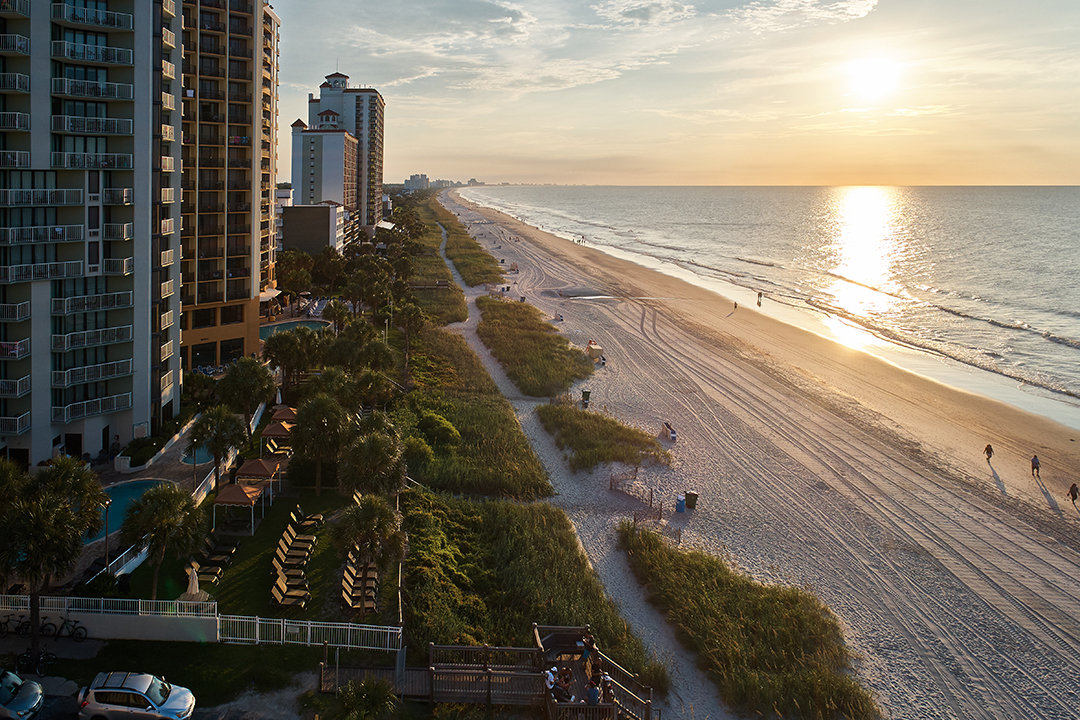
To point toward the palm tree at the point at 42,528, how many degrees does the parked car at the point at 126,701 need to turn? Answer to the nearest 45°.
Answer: approximately 135° to its left

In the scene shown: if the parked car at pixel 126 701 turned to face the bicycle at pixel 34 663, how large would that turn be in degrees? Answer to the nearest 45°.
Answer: approximately 135° to its left

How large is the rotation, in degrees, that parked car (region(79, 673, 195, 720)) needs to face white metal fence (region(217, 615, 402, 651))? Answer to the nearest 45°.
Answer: approximately 45° to its left

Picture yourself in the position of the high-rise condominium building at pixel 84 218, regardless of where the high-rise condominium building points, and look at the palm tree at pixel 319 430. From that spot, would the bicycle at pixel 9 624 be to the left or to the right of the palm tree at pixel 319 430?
right

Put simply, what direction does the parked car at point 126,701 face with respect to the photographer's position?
facing to the right of the viewer

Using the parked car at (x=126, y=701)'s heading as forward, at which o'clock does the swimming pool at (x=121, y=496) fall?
The swimming pool is roughly at 9 o'clock from the parked car.

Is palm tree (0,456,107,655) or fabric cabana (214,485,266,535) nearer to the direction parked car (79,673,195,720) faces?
the fabric cabana

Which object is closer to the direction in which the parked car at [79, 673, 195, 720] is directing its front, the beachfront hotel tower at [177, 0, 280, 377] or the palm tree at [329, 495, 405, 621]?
the palm tree

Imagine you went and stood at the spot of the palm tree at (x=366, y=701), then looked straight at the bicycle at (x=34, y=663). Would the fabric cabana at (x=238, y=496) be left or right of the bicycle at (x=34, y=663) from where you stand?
right

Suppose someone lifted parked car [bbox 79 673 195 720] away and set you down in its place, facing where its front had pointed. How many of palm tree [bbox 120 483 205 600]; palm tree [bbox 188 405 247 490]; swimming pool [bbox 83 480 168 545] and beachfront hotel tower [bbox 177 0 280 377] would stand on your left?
4

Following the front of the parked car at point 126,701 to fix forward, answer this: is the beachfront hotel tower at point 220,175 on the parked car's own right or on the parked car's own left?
on the parked car's own left

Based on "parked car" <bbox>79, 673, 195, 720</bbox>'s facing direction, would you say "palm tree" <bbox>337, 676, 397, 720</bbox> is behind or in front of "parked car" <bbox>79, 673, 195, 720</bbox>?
in front

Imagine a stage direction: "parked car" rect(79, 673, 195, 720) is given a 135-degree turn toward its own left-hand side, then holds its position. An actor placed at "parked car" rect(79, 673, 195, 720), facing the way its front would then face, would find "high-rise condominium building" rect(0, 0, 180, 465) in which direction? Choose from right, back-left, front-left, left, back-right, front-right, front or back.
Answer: front-right

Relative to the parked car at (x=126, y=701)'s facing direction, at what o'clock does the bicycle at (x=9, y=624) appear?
The bicycle is roughly at 8 o'clock from the parked car.

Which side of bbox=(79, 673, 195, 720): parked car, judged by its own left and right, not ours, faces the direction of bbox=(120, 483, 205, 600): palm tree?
left
